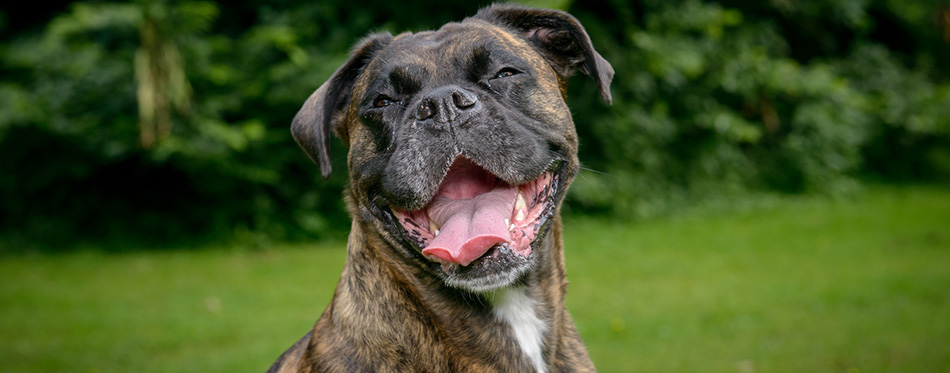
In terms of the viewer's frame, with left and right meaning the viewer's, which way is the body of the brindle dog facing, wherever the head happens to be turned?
facing the viewer and to the right of the viewer
